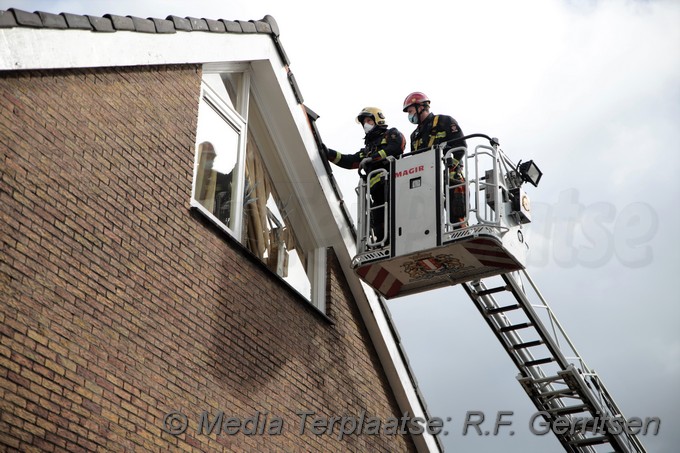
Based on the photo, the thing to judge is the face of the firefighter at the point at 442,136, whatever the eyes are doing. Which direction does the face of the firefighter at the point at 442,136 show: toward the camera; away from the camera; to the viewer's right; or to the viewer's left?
to the viewer's left

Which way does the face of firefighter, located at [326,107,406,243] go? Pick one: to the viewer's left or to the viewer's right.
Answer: to the viewer's left

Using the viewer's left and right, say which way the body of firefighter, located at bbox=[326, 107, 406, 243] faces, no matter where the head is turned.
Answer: facing the viewer and to the left of the viewer

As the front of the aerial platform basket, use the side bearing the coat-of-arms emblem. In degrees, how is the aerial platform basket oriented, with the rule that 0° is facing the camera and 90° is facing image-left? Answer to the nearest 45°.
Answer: approximately 45°
